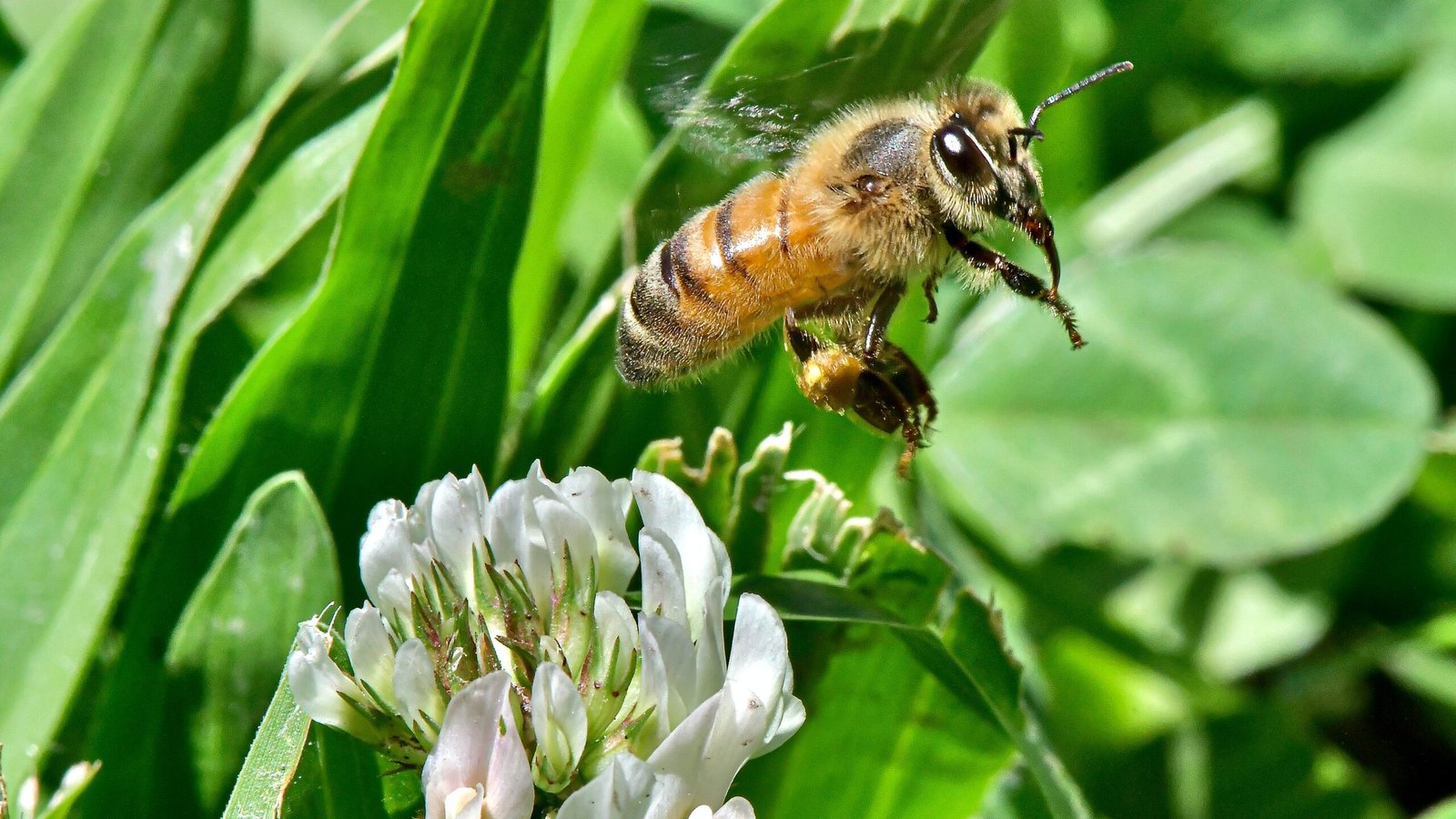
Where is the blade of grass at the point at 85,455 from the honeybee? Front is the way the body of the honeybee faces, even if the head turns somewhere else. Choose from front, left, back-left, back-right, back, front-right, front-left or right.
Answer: back

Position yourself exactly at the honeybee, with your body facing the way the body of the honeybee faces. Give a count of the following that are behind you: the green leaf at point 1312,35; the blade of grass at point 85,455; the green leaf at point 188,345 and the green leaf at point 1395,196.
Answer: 2

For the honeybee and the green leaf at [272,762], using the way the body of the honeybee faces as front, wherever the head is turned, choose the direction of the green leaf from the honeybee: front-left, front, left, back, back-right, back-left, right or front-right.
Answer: back-right

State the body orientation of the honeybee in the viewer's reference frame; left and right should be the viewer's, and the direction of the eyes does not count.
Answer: facing to the right of the viewer

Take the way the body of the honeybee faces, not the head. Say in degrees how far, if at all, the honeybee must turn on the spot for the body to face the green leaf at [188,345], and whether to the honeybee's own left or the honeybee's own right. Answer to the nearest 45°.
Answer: approximately 180°

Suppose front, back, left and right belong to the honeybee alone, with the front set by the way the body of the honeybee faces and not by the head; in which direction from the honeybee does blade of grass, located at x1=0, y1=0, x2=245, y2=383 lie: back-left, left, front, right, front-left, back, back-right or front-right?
back-left

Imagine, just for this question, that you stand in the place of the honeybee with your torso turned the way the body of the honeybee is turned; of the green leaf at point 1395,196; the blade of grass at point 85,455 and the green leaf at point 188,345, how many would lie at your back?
2

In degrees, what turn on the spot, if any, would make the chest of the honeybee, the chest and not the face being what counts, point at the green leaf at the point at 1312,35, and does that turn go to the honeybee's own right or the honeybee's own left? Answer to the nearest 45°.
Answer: approximately 45° to the honeybee's own left
